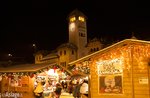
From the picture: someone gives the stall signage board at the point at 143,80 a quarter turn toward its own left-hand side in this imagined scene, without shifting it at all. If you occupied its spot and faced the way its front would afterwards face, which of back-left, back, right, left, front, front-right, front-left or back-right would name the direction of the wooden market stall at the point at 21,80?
back-left

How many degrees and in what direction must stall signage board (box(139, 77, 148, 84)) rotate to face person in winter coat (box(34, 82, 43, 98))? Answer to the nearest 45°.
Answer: approximately 135° to its right

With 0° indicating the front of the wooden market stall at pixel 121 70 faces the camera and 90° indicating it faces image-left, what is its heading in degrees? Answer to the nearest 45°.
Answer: approximately 90°

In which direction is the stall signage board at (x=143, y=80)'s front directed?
toward the camera

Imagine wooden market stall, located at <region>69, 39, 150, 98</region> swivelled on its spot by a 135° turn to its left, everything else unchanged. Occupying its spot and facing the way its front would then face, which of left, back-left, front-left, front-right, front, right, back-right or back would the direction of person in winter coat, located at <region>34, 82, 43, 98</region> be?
back

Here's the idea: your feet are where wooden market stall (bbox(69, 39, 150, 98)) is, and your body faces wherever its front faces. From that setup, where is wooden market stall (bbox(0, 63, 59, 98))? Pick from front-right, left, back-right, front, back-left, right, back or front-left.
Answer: front-right
